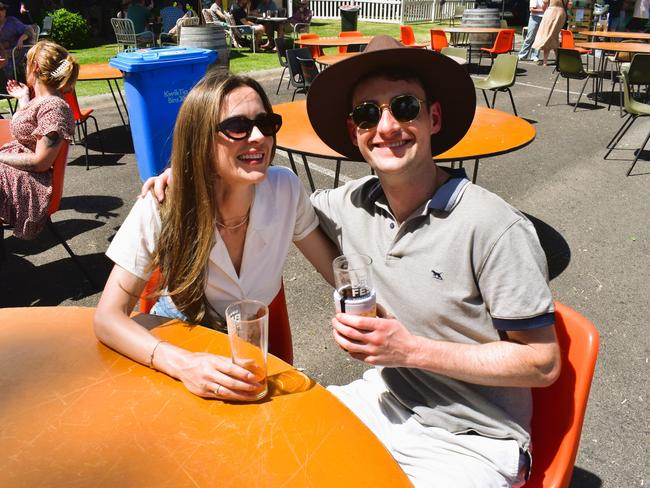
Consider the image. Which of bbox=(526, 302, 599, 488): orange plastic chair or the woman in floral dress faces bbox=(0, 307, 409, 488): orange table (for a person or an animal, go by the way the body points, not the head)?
the orange plastic chair

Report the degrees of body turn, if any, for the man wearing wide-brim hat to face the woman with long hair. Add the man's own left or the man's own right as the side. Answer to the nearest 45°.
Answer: approximately 45° to the man's own right

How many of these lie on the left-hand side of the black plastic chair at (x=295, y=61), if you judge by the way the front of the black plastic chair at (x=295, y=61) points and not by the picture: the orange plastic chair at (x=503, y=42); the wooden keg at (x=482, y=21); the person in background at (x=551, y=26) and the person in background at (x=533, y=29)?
4

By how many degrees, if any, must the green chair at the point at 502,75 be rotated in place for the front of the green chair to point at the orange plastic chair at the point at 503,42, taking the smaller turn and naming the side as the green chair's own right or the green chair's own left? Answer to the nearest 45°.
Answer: approximately 135° to the green chair's own right

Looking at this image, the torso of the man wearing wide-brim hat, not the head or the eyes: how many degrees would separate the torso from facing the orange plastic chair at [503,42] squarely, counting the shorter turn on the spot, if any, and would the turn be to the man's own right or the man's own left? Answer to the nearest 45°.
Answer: approximately 135° to the man's own right

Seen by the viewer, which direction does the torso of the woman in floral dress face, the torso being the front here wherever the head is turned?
to the viewer's left

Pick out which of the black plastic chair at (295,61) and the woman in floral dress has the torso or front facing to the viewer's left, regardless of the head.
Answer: the woman in floral dress

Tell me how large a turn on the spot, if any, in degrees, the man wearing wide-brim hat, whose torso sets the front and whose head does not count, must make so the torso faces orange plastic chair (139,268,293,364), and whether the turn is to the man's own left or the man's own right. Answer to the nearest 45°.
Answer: approximately 90° to the man's own right

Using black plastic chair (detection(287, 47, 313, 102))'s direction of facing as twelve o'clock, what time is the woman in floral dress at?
The woman in floral dress is roughly at 2 o'clock from the black plastic chair.

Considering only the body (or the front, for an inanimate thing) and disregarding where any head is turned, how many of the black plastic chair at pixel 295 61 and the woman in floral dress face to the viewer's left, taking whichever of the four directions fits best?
1

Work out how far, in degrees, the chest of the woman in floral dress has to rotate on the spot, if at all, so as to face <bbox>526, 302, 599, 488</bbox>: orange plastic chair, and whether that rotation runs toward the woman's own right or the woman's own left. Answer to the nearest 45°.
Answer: approximately 90° to the woman's own left
